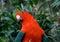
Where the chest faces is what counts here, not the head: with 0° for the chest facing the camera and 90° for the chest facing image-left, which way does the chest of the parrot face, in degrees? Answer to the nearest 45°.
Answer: approximately 45°
